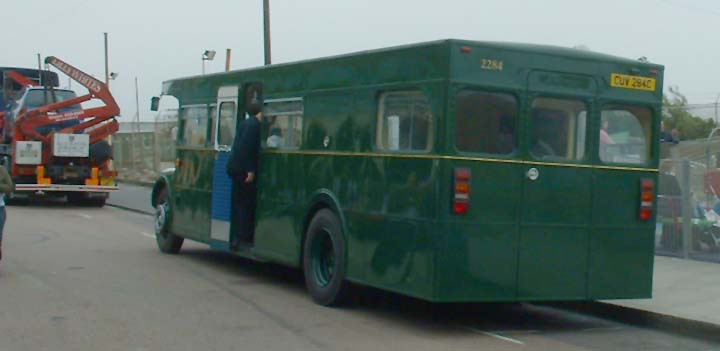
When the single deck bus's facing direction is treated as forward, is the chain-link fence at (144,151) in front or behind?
in front

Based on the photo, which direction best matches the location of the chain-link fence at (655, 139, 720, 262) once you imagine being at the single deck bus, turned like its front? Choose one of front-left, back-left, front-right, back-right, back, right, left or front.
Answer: right

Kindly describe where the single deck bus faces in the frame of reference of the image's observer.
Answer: facing away from the viewer and to the left of the viewer

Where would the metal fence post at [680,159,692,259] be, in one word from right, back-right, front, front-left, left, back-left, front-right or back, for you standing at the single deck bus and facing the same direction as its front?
right

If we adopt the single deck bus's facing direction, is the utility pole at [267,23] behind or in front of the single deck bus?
in front
